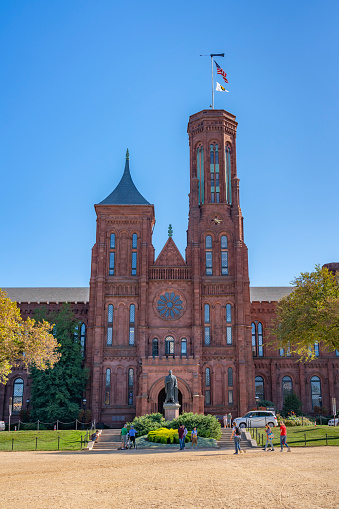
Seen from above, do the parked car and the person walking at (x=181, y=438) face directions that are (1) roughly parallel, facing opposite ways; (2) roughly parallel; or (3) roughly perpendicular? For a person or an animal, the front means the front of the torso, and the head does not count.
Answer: roughly perpendicular

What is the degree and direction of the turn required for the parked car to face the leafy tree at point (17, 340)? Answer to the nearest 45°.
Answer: approximately 45° to its left

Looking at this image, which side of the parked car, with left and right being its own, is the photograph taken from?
left
